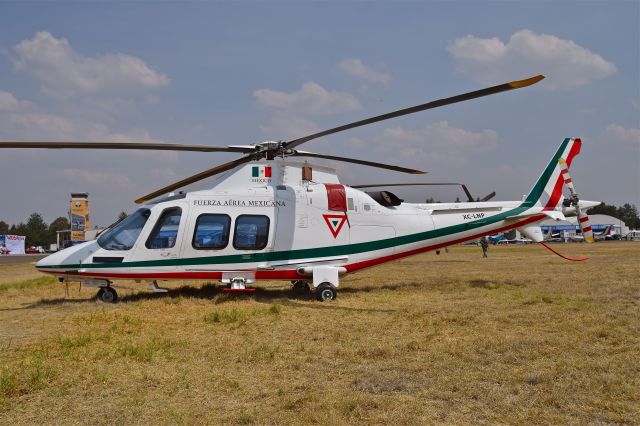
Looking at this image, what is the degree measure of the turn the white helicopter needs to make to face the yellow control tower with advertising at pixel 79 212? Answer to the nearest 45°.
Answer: approximately 45° to its right

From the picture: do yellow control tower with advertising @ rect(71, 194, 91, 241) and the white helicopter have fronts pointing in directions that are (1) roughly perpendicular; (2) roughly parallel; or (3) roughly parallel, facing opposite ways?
roughly perpendicular

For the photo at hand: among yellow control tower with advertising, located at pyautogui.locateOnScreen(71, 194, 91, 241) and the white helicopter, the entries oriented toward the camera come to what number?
1

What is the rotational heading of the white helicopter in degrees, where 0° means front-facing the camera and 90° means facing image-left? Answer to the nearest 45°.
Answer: approximately 90°

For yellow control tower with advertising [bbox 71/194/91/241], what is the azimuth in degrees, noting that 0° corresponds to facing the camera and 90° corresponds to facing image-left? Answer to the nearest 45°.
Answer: approximately 0°
